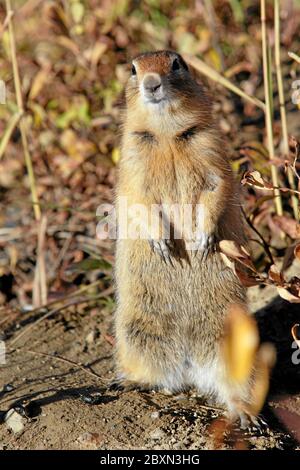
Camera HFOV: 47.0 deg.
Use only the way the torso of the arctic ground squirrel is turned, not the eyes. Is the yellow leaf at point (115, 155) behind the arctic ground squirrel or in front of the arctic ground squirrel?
behind

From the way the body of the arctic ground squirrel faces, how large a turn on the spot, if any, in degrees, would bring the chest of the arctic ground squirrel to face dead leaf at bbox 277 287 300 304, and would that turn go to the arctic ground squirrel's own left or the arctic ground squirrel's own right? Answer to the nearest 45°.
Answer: approximately 45° to the arctic ground squirrel's own left

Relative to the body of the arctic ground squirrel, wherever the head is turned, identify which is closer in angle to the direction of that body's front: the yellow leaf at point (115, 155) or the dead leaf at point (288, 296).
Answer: the dead leaf

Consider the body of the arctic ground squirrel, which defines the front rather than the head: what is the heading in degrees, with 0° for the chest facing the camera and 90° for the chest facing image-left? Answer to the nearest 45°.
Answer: approximately 0°
